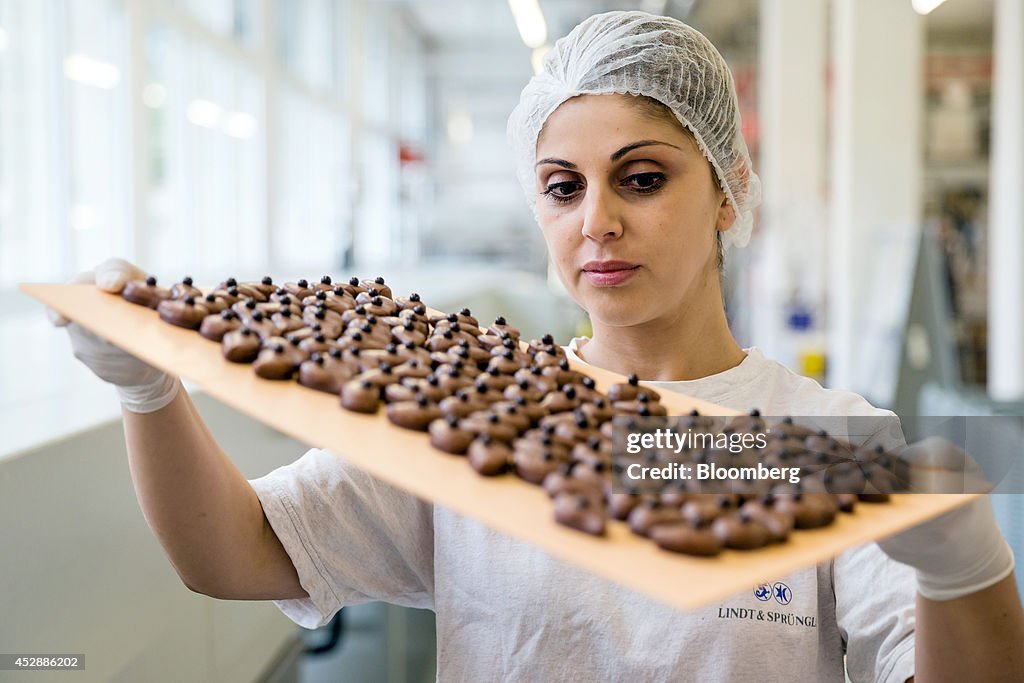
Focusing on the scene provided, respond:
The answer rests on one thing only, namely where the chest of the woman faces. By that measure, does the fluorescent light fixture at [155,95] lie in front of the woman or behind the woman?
behind

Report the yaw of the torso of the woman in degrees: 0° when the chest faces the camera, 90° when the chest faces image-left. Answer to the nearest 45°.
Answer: approximately 0°

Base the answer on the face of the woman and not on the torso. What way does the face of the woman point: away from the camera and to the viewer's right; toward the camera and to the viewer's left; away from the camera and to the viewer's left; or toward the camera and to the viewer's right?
toward the camera and to the viewer's left

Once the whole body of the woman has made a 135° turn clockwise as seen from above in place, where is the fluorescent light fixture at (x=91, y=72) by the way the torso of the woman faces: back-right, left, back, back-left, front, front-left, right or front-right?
front

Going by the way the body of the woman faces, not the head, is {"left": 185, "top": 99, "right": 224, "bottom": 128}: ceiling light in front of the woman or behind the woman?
behind
